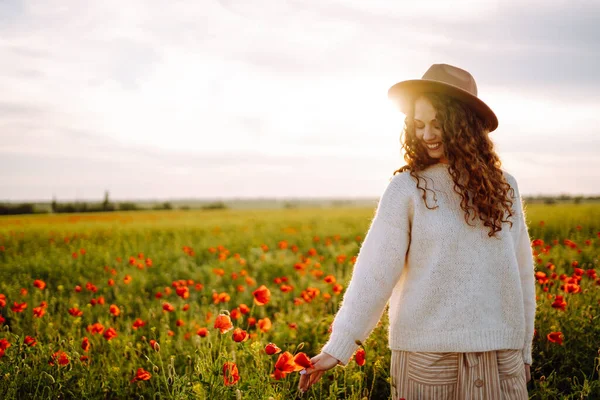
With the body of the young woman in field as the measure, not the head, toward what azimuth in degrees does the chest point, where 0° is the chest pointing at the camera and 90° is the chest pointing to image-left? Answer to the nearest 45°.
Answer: approximately 0°

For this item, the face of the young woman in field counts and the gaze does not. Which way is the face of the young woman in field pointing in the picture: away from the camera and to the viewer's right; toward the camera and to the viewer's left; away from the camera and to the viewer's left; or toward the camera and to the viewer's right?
toward the camera and to the viewer's left
